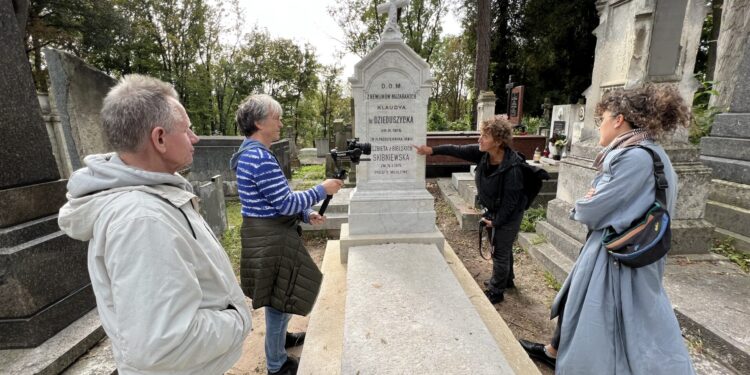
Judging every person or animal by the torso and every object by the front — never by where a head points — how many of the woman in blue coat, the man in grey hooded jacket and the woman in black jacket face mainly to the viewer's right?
1

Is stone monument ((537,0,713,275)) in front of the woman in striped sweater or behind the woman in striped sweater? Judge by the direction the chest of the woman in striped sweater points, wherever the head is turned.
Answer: in front

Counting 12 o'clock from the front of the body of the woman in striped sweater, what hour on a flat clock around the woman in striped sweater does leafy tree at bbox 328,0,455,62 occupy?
The leafy tree is roughly at 10 o'clock from the woman in striped sweater.

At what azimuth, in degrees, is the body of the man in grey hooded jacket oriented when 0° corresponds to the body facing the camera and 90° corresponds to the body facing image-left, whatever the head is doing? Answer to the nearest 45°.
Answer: approximately 270°

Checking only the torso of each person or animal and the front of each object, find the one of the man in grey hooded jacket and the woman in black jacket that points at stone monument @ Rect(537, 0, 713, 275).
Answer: the man in grey hooded jacket

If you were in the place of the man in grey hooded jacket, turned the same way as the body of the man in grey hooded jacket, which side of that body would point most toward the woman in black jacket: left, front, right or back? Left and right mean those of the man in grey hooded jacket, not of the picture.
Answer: front

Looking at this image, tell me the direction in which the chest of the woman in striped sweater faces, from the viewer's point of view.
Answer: to the viewer's right

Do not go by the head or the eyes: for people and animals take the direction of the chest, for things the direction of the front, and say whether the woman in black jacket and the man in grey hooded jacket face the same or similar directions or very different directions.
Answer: very different directions

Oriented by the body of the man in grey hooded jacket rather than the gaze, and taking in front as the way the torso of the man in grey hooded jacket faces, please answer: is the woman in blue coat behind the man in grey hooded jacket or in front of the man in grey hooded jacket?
in front

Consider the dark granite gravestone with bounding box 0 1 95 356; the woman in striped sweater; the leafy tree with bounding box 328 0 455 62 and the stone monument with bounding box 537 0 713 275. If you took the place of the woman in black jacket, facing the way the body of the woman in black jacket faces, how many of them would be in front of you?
2

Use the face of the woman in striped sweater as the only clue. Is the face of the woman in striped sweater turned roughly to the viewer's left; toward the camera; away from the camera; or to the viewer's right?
to the viewer's right

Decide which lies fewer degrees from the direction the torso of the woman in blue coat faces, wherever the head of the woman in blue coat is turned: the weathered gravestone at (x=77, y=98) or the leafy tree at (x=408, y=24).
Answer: the weathered gravestone

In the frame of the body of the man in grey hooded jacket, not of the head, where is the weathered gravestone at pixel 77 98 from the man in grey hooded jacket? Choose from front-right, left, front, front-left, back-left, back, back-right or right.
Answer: left

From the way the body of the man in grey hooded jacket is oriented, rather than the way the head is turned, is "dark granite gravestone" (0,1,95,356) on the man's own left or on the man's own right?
on the man's own left

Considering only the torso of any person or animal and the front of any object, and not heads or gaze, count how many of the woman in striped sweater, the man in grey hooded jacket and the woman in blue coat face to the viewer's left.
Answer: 1

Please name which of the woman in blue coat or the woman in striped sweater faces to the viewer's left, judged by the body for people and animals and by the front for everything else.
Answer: the woman in blue coat

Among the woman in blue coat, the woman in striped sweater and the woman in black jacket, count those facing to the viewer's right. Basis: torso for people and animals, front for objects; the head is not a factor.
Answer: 1

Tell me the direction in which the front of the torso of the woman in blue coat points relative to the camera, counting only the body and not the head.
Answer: to the viewer's left

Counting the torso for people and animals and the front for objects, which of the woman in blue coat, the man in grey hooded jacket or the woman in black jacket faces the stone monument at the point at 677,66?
the man in grey hooded jacket

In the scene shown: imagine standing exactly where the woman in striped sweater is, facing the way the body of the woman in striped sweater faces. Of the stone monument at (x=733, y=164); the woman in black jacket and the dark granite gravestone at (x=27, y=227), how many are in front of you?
2

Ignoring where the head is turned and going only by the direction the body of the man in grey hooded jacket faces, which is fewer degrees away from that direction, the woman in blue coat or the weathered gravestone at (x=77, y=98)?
the woman in blue coat
